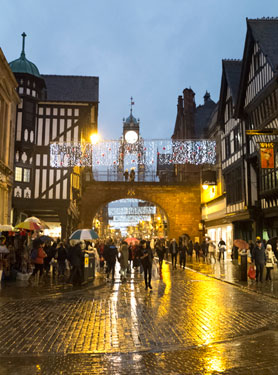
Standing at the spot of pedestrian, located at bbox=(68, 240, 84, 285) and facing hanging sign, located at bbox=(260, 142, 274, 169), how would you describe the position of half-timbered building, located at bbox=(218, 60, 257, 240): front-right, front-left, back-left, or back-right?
front-left

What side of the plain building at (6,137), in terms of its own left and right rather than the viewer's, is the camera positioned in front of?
right

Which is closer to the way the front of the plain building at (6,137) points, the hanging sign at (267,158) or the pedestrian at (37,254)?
the hanging sign

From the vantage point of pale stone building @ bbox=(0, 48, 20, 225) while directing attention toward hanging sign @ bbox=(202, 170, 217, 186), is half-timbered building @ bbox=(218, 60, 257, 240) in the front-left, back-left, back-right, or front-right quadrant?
front-right

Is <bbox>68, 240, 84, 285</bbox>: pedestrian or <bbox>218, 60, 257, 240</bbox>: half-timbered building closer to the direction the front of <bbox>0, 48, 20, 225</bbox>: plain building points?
the half-timbered building

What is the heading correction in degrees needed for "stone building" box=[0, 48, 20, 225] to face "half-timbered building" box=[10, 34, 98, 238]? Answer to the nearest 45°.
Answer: approximately 90° to its left
